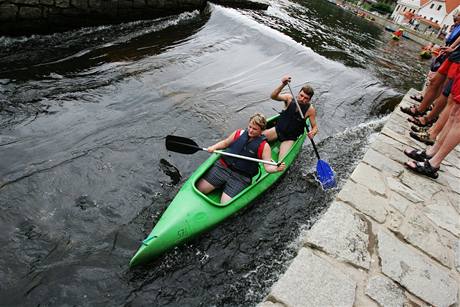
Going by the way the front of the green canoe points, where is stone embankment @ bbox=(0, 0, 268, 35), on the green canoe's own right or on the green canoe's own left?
on the green canoe's own right

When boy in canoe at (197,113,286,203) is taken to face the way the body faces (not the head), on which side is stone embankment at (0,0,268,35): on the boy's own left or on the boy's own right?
on the boy's own right

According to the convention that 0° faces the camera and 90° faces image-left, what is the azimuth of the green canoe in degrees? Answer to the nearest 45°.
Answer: approximately 45°

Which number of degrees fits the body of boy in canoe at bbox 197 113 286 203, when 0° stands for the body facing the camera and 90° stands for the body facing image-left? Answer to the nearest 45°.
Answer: approximately 45°

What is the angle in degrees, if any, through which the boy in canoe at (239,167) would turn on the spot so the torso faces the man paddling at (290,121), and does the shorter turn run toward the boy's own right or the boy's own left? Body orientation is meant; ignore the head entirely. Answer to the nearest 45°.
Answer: approximately 135° to the boy's own right
